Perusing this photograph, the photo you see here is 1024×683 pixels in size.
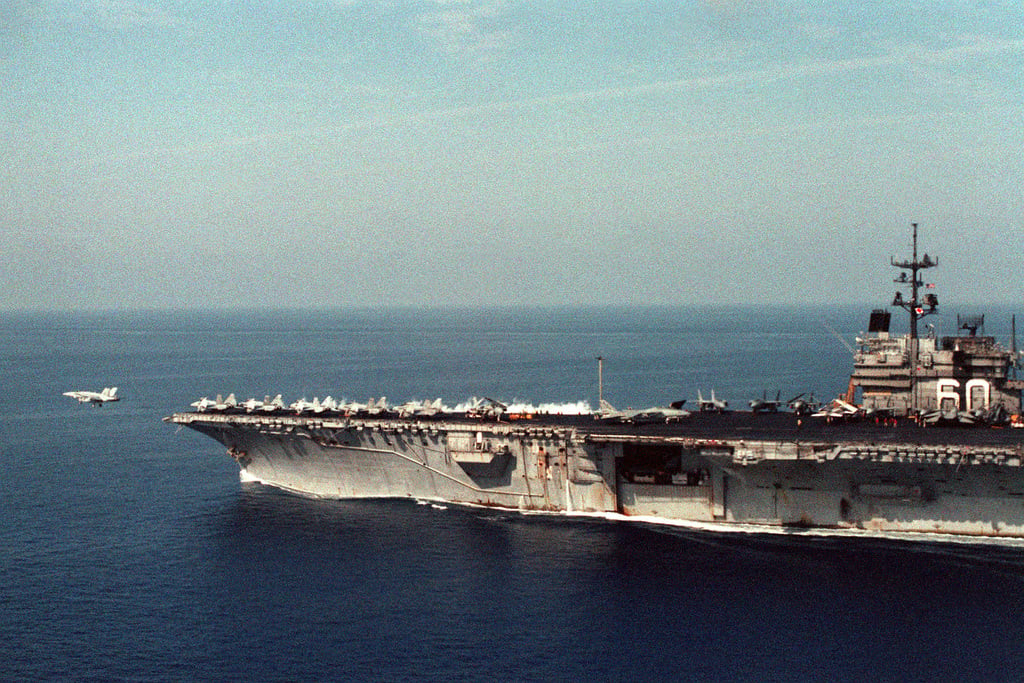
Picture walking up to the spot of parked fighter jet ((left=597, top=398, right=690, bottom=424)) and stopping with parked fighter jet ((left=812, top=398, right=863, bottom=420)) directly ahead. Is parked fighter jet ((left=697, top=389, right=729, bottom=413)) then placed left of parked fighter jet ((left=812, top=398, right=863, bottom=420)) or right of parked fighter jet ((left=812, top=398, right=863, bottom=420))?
left

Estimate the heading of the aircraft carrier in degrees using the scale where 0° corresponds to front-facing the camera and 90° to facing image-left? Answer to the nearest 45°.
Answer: approximately 90°
